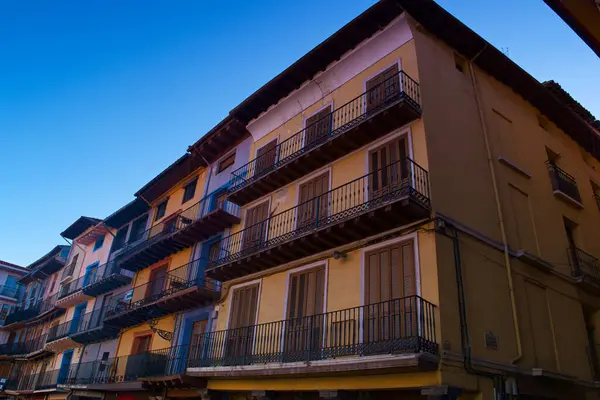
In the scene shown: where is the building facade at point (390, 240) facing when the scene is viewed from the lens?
facing the viewer and to the left of the viewer
